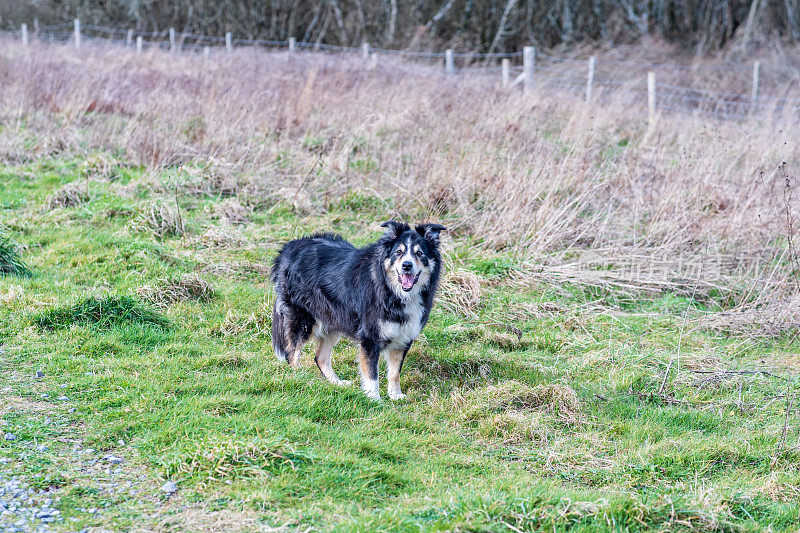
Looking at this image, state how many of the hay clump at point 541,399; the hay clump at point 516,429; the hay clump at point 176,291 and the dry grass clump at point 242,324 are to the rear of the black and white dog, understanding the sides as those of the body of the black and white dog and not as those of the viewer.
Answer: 2

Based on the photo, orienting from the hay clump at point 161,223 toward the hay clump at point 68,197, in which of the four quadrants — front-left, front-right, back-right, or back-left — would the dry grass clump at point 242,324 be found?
back-left

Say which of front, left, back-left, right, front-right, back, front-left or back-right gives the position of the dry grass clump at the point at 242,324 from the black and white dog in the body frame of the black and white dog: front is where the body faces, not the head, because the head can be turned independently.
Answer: back

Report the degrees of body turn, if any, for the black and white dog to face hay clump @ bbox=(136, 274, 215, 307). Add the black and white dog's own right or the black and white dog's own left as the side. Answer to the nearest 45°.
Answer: approximately 180°

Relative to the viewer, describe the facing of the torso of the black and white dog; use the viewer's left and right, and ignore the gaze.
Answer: facing the viewer and to the right of the viewer

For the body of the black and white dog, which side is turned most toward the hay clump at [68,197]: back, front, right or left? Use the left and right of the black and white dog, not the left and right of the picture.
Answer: back

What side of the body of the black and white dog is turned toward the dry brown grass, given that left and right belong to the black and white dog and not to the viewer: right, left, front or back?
left

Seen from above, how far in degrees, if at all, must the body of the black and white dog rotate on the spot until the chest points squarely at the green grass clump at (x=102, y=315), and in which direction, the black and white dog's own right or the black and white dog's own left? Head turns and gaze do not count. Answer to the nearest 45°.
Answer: approximately 135° to the black and white dog's own right

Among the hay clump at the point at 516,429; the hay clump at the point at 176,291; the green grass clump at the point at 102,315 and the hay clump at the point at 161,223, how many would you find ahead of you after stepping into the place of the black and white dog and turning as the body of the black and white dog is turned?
1

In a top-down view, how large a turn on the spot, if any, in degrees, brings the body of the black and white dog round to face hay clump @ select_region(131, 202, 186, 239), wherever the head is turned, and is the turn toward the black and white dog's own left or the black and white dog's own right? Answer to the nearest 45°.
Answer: approximately 180°

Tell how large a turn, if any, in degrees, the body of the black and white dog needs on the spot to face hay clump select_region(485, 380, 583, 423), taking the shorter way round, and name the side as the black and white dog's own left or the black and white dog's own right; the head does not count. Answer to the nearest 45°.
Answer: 0° — it already faces it

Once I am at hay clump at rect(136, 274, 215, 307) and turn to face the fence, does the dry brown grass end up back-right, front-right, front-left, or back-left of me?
front-right

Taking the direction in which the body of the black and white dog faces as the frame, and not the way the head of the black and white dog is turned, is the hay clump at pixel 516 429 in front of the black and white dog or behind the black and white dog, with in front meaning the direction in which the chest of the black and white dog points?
in front

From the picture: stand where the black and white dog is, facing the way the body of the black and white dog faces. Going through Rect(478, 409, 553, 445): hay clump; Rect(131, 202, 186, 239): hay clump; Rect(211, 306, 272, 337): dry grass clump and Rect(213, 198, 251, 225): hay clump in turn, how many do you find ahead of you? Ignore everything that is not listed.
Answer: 1

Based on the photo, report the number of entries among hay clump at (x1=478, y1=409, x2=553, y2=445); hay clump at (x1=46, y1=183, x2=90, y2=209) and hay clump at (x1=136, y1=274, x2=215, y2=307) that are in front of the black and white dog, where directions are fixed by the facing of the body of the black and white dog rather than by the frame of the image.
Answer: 1

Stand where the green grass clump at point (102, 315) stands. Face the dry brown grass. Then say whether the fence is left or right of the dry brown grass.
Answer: left

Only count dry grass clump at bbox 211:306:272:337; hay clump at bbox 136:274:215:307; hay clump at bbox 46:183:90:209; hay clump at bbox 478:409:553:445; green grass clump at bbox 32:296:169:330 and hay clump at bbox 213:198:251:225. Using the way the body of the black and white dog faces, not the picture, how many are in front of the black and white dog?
1
